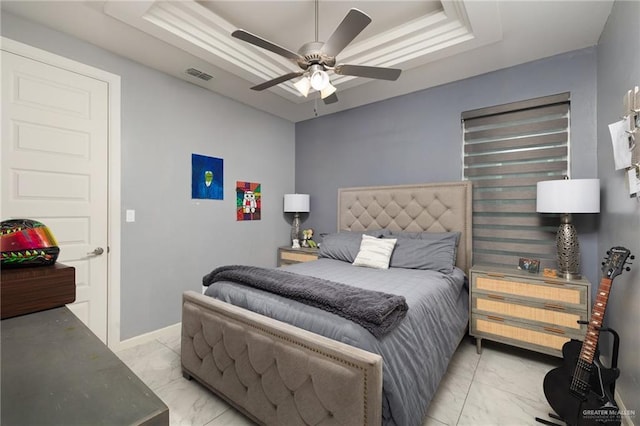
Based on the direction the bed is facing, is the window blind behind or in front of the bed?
behind

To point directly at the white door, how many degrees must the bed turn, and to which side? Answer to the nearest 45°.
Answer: approximately 45° to its right

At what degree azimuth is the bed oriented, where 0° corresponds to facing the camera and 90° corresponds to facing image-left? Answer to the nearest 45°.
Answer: approximately 45°

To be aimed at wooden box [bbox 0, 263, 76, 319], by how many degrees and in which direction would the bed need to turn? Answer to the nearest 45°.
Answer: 0° — it already faces it

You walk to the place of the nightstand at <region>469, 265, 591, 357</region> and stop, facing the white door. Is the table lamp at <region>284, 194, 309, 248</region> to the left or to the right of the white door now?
right

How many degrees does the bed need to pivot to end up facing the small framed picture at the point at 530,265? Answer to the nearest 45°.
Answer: approximately 180°

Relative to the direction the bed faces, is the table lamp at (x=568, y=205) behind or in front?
behind

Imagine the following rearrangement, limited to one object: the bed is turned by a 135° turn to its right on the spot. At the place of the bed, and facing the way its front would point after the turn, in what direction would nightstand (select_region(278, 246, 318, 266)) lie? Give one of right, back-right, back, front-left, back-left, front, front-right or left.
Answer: front

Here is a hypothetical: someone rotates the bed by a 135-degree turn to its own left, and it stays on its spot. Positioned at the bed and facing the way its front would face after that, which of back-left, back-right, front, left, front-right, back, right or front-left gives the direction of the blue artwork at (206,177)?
back-left

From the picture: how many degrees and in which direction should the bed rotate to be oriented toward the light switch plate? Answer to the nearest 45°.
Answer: approximately 90° to its right
